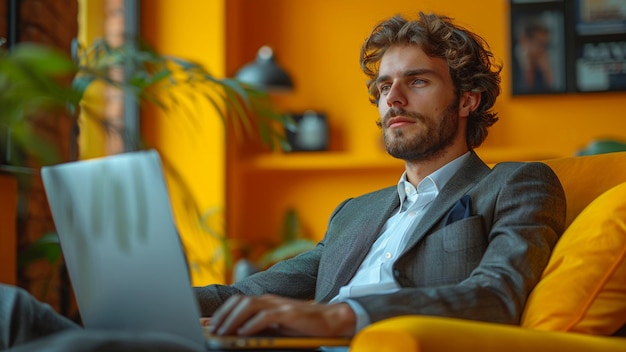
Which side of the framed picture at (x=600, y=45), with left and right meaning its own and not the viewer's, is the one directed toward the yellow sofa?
front

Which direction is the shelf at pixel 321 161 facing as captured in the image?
toward the camera

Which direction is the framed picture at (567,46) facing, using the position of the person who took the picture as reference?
facing the viewer

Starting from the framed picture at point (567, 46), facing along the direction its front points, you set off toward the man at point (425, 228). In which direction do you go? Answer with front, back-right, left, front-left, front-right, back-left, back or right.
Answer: front

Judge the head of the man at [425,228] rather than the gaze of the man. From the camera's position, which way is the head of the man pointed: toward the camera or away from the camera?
toward the camera

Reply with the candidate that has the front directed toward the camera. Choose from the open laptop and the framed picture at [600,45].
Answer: the framed picture

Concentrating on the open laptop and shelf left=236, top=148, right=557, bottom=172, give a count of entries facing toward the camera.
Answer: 1

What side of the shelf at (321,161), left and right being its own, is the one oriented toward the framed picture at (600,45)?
left

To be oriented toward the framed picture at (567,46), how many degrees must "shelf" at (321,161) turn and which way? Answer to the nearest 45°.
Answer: approximately 90° to its left

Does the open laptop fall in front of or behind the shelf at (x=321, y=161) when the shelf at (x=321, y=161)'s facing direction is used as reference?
in front

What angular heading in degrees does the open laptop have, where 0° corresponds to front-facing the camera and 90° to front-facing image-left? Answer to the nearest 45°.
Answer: approximately 225°

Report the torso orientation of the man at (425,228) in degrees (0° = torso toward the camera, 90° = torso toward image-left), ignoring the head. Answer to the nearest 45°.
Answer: approximately 45°

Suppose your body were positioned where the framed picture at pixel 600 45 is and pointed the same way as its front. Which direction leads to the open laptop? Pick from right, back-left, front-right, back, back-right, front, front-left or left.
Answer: front

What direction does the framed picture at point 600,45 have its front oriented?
toward the camera

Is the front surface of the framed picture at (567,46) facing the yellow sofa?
yes

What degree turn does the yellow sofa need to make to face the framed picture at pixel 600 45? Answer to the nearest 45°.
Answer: approximately 135° to its right

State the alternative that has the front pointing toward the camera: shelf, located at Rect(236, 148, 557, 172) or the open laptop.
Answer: the shelf

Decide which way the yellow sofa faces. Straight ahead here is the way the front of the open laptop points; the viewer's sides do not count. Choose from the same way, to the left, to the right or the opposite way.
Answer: the opposite way
